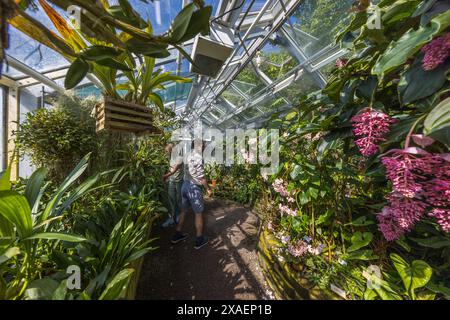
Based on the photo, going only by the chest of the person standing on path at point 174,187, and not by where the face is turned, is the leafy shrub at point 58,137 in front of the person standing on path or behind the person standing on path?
in front

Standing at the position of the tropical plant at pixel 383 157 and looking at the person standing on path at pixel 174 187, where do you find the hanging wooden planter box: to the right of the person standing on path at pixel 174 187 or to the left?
left

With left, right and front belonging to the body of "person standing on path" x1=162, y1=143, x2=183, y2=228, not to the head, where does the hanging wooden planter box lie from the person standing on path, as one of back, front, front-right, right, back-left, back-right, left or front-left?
left

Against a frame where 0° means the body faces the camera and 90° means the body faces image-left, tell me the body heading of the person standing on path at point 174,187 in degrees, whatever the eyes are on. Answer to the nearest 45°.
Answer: approximately 90°

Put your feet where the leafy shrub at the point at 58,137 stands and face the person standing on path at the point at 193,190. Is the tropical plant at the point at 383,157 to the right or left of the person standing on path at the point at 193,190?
right

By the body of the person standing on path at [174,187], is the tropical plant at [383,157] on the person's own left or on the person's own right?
on the person's own left

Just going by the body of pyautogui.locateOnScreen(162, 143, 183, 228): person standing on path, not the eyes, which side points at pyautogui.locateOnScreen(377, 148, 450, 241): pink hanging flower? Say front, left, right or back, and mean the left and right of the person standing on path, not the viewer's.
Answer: left

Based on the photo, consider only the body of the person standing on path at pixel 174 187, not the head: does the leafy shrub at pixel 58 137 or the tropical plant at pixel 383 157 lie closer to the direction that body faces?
the leafy shrub

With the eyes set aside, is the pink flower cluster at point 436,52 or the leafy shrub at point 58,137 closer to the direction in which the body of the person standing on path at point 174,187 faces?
the leafy shrub
